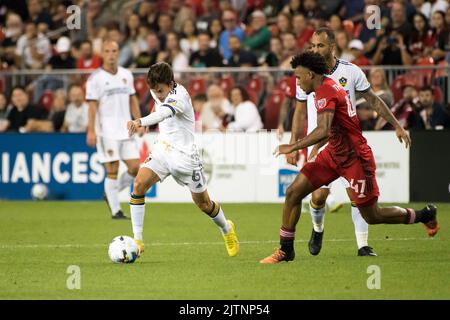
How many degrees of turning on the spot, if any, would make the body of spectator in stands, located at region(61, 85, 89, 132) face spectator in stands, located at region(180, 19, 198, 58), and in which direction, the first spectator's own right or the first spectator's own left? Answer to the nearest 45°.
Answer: approximately 135° to the first spectator's own left

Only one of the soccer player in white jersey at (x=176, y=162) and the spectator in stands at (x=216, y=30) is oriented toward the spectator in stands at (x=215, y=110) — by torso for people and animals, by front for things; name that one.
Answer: the spectator in stands at (x=216, y=30)

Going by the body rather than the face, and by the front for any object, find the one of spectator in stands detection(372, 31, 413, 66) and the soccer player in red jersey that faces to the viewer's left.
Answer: the soccer player in red jersey

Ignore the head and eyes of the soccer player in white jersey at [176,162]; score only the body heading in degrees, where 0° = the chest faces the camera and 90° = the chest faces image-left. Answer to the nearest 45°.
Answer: approximately 45°

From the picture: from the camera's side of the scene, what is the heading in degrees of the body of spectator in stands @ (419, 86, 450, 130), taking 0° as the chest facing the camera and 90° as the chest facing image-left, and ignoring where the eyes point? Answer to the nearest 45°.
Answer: approximately 45°

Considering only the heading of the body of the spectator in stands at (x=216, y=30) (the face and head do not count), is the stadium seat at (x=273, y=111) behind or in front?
in front

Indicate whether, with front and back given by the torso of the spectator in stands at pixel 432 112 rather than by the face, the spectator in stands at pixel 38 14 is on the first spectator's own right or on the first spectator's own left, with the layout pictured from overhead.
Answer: on the first spectator's own right

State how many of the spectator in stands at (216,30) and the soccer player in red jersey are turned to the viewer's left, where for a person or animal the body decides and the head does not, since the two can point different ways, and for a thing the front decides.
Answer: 1

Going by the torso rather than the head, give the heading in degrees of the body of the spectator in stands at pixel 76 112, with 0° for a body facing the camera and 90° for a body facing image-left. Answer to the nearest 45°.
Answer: approximately 0°

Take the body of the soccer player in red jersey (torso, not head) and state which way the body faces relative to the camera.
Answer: to the viewer's left

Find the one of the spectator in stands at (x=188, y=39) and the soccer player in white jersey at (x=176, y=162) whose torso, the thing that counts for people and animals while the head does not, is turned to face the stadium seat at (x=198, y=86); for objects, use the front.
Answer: the spectator in stands

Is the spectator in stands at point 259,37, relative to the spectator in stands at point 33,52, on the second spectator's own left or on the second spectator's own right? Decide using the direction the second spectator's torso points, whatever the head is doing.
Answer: on the second spectator's own left
